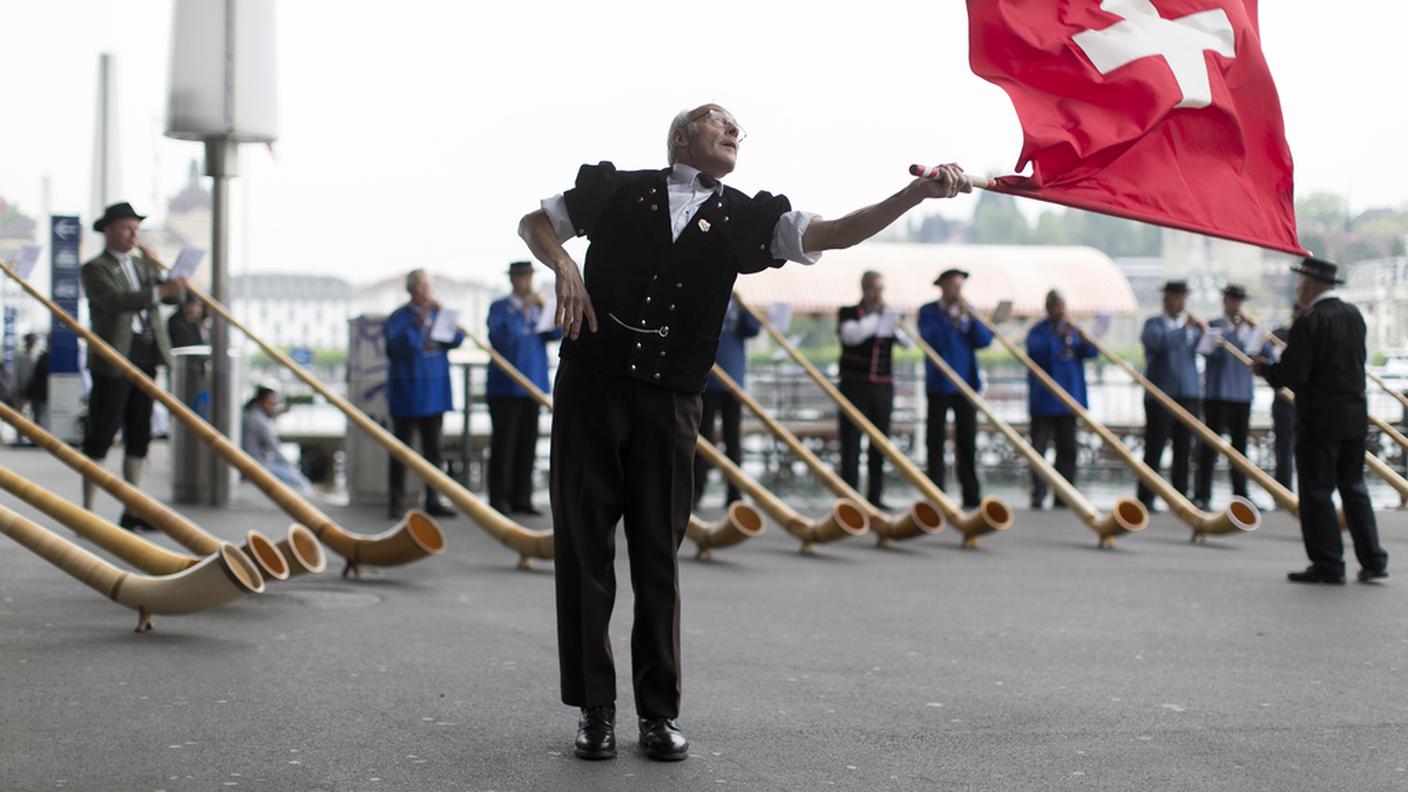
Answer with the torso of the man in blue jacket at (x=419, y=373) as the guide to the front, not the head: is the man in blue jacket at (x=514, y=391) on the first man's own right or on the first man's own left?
on the first man's own left

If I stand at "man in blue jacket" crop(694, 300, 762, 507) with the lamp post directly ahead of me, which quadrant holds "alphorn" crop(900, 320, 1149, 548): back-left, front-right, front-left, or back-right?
back-left

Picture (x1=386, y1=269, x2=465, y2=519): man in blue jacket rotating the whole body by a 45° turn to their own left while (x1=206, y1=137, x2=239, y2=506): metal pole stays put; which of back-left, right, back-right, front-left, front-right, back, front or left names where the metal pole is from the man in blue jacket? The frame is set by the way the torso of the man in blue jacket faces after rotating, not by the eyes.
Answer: back

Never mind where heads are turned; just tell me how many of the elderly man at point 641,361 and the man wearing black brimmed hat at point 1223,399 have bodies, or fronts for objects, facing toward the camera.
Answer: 2

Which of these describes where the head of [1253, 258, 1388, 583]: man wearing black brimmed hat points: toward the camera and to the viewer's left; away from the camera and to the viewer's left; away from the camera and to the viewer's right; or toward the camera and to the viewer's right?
away from the camera and to the viewer's left

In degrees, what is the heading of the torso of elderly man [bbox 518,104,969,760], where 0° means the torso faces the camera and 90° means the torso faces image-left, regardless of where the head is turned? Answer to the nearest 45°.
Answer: approximately 0°
